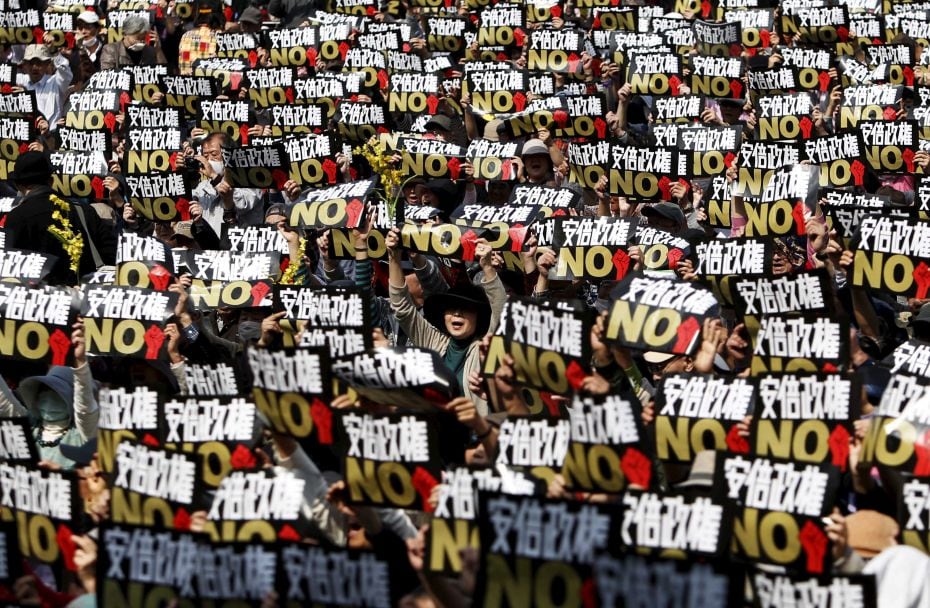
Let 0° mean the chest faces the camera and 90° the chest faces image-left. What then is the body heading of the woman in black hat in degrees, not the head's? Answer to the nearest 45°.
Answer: approximately 0°
